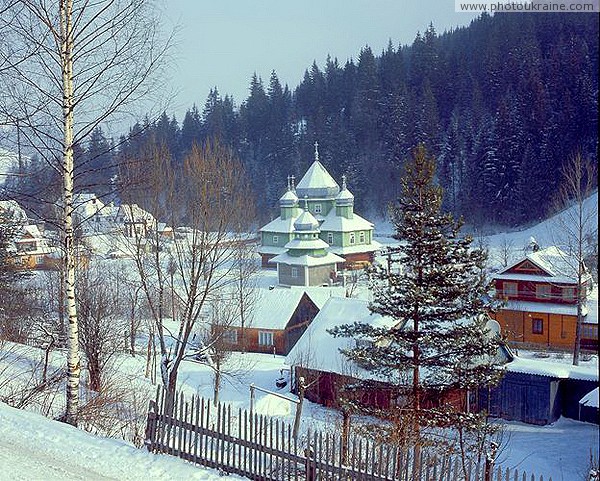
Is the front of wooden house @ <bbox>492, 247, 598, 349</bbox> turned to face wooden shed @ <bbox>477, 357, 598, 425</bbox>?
yes

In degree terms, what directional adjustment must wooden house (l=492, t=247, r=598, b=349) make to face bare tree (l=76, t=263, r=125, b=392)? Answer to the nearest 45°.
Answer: approximately 45° to its right

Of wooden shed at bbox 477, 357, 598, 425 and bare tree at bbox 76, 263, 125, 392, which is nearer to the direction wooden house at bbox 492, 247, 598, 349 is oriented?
the wooden shed

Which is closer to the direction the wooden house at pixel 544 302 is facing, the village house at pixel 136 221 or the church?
the village house

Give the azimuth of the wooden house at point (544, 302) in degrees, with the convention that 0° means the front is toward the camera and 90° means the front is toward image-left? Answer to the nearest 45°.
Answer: approximately 0°

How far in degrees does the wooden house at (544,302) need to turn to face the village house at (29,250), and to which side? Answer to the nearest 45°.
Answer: approximately 45° to its right

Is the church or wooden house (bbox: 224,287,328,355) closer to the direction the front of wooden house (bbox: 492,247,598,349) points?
the wooden house
